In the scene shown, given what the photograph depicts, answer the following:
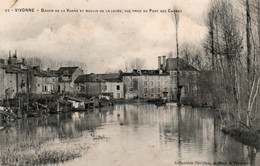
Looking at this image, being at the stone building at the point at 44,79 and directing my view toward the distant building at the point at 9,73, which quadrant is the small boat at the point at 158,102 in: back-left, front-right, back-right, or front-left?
back-left
